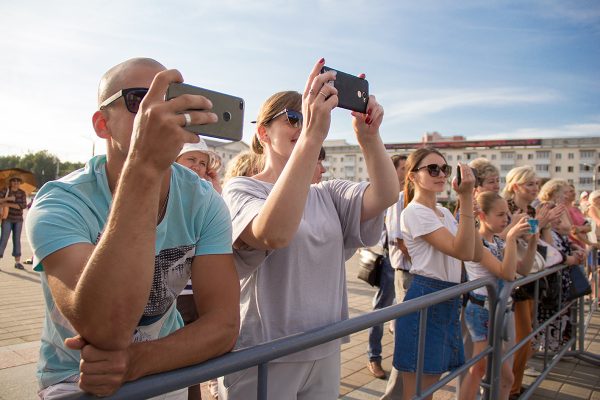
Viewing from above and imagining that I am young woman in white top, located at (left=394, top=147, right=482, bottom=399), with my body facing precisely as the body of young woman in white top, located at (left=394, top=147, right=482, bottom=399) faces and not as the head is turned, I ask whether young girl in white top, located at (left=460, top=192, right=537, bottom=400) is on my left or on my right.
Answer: on my left

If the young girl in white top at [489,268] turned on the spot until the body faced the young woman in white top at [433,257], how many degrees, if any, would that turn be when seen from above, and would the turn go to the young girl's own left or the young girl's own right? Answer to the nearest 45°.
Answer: approximately 135° to the young girl's own right

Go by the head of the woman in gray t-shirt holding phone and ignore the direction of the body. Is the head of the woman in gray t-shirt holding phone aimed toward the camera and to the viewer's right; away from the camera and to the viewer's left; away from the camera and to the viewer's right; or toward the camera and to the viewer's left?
toward the camera and to the viewer's right

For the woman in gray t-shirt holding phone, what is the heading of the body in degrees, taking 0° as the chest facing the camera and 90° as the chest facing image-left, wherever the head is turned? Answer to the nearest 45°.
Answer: approximately 315°

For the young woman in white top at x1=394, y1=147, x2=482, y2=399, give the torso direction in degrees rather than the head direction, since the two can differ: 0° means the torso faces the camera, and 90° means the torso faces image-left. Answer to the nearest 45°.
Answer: approximately 315°

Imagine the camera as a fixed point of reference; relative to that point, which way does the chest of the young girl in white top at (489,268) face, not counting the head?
to the viewer's right
